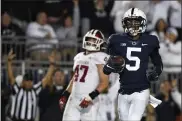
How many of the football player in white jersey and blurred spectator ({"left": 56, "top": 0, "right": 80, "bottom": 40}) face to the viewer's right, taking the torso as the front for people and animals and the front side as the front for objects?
0

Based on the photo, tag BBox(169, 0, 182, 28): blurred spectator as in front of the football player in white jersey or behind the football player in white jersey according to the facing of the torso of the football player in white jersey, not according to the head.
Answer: behind

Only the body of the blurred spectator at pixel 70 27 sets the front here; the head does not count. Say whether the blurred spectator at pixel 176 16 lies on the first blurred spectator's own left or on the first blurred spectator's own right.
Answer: on the first blurred spectator's own left

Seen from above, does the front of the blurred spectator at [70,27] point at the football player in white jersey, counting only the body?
yes

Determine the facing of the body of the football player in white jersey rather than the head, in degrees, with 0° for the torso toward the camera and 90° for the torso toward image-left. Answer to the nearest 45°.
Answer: approximately 45°

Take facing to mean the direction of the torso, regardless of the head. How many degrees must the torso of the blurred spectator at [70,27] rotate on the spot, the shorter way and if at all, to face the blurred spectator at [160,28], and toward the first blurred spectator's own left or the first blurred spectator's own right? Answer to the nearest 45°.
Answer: approximately 90° to the first blurred spectator's own left

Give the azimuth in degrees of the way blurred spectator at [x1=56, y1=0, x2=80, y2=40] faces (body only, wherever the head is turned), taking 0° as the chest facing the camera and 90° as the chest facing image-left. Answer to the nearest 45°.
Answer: approximately 0°

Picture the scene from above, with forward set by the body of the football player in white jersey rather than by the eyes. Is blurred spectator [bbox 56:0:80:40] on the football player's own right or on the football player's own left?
on the football player's own right
